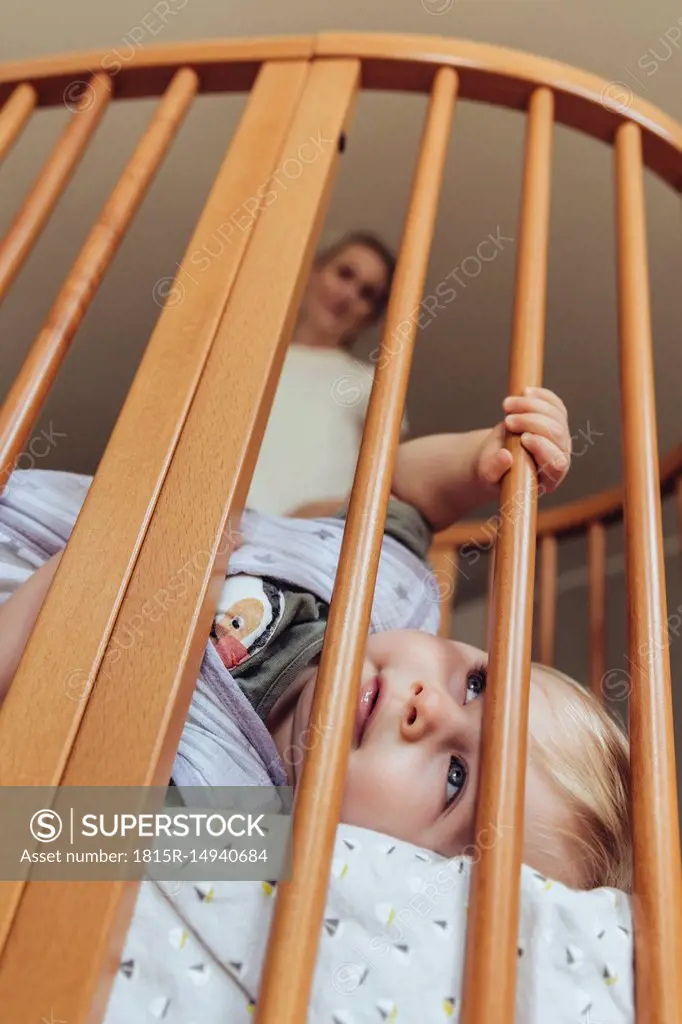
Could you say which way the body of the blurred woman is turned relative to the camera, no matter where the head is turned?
toward the camera
